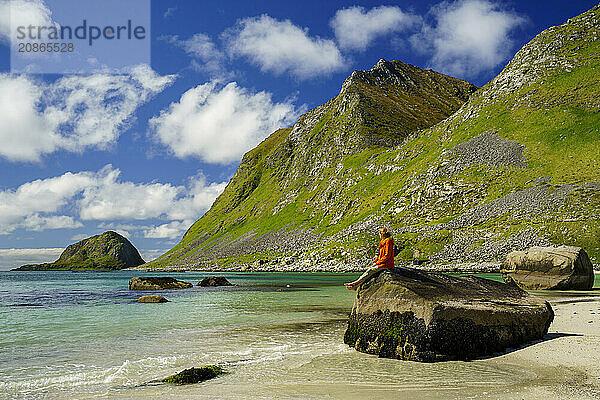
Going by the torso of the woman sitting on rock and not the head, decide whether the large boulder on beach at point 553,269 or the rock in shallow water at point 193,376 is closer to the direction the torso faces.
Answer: the rock in shallow water

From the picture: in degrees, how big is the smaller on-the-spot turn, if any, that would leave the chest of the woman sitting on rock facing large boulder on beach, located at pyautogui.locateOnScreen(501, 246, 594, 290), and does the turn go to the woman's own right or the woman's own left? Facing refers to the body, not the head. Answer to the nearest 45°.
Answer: approximately 135° to the woman's own right

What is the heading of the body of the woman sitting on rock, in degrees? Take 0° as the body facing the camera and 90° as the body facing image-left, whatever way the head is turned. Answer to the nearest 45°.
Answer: approximately 90°

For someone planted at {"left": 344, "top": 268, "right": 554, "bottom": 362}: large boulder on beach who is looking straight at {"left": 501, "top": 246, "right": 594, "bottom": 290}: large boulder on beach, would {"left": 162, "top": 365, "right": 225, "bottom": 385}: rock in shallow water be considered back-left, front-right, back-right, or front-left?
back-left

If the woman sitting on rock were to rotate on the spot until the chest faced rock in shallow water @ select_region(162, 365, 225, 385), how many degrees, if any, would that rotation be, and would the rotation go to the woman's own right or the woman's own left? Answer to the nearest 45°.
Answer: approximately 45° to the woman's own left
